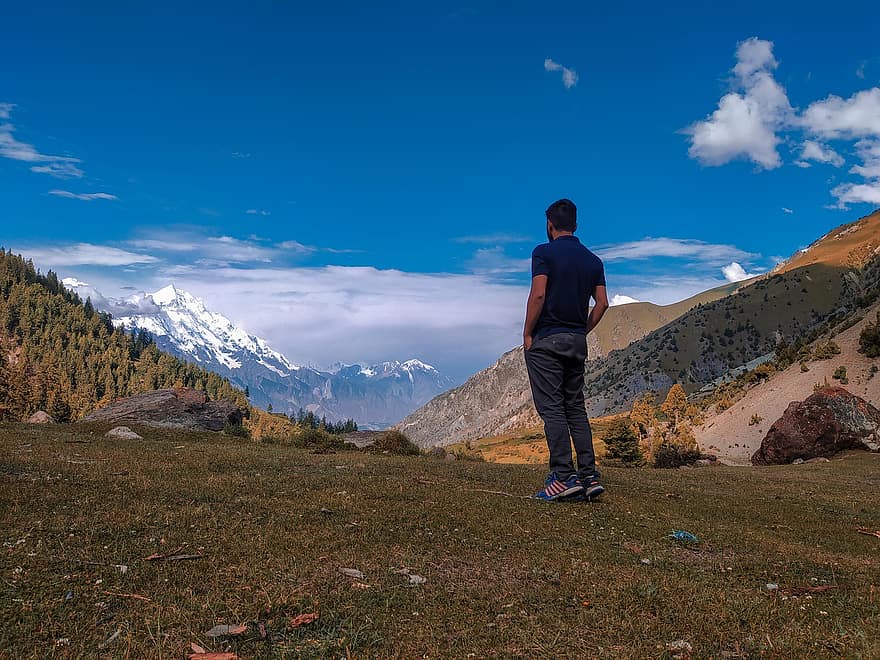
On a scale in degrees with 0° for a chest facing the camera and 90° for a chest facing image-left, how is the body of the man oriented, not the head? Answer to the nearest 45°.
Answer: approximately 135°

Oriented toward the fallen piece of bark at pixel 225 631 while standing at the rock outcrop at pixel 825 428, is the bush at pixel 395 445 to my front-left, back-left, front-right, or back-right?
front-right

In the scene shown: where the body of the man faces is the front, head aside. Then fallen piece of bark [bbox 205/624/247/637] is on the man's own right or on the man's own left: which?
on the man's own left

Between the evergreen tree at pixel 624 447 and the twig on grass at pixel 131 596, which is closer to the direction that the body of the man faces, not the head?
the evergreen tree

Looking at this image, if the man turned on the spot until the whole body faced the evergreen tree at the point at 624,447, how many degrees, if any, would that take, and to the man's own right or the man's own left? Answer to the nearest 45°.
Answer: approximately 45° to the man's own right

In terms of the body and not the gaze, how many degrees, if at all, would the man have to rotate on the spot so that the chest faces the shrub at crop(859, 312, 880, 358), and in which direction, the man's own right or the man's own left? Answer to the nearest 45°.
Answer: approximately 90° to the man's own right

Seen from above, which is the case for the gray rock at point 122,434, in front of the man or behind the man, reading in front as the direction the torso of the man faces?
in front

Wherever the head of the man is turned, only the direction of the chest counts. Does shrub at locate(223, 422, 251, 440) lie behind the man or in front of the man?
in front

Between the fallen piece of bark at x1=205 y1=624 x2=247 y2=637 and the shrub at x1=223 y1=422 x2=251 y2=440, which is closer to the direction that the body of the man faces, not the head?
the shrub
